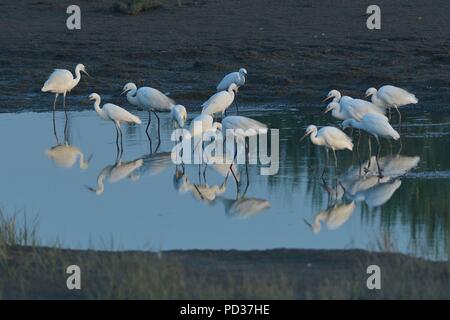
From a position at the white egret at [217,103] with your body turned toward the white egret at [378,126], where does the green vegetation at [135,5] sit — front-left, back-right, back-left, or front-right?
back-left

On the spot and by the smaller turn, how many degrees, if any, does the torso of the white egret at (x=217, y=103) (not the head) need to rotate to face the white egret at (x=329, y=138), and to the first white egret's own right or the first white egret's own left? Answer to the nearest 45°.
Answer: approximately 45° to the first white egret's own right

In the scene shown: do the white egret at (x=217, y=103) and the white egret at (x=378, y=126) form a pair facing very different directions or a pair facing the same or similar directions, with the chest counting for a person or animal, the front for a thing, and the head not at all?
very different directions

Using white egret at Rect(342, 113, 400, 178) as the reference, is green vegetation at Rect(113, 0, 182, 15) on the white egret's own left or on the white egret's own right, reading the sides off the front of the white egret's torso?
on the white egret's own right

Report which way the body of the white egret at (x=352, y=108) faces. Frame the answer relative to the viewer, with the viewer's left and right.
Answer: facing to the left of the viewer

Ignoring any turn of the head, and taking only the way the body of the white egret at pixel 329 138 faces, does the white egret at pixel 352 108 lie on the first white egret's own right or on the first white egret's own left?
on the first white egret's own right

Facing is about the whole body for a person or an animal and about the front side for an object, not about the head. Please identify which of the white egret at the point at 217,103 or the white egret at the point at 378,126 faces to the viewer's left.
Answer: the white egret at the point at 378,126

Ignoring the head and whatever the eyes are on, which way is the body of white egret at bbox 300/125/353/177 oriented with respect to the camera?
to the viewer's left

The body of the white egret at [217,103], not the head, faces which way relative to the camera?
to the viewer's right

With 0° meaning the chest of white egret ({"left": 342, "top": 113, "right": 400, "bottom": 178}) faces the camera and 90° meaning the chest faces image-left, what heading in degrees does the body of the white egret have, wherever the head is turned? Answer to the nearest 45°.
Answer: approximately 90°
